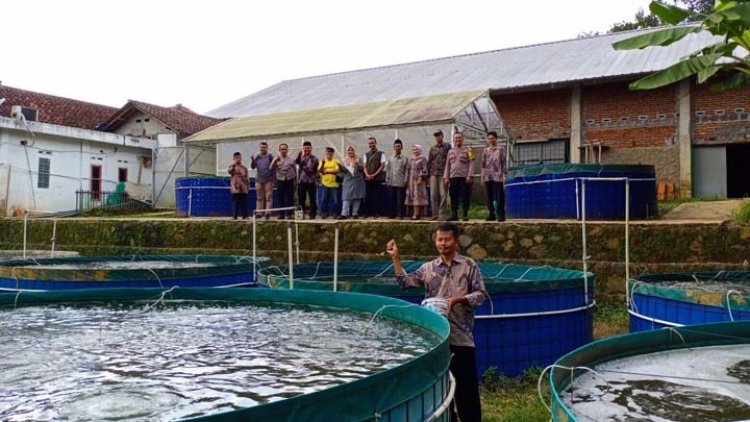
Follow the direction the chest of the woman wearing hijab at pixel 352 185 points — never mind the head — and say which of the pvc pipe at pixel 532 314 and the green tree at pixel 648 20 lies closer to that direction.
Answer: the pvc pipe

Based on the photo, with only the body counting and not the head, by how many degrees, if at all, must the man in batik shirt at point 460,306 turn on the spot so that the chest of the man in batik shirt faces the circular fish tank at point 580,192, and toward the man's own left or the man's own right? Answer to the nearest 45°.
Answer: approximately 135° to the man's own right

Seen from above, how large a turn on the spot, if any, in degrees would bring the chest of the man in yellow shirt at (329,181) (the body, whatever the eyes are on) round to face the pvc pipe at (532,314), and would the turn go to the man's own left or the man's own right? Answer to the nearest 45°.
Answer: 0° — they already face it

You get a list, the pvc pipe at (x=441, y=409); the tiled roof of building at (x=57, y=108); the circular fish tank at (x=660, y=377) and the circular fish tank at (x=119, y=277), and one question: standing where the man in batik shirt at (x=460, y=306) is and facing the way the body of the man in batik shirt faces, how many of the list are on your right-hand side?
2

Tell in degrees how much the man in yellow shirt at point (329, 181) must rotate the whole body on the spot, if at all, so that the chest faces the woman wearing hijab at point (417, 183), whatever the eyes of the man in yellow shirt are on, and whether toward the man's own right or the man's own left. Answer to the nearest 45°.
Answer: approximately 90° to the man's own left

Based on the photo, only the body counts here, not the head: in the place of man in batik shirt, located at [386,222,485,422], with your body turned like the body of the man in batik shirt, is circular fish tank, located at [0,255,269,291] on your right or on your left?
on your right

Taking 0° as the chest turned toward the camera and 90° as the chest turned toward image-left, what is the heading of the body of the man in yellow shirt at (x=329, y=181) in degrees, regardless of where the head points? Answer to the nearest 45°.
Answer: approximately 0°

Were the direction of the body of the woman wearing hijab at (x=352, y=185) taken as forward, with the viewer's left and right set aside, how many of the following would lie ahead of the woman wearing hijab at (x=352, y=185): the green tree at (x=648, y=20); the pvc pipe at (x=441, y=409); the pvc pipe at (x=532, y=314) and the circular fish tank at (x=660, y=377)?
3

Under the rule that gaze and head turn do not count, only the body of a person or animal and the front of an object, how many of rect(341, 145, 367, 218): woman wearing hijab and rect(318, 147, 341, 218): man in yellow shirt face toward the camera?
2
